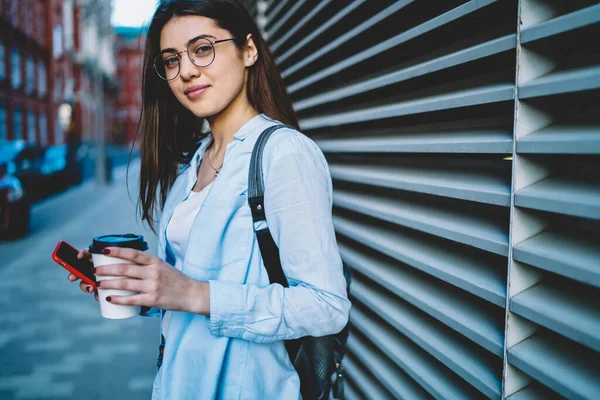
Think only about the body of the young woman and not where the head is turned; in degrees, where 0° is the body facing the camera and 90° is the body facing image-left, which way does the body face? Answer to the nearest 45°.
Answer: approximately 45°

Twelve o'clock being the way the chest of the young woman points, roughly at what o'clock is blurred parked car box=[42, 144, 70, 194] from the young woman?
The blurred parked car is roughly at 4 o'clock from the young woman.

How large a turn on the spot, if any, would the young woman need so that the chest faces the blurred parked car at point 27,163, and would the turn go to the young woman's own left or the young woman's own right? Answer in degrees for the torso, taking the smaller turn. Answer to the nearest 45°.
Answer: approximately 135° to the young woman's own right

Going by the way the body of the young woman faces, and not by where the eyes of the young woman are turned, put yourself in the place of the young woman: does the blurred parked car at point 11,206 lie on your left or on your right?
on your right
